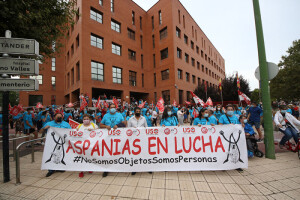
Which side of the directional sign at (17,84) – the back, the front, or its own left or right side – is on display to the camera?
front

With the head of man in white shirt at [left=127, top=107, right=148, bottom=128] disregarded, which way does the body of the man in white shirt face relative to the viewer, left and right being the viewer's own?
facing the viewer

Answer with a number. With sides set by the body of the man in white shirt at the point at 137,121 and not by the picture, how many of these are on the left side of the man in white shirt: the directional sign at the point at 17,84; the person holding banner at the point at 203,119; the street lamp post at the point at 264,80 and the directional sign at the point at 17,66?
2

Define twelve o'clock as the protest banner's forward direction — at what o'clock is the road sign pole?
The road sign pole is roughly at 3 o'clock from the protest banner.

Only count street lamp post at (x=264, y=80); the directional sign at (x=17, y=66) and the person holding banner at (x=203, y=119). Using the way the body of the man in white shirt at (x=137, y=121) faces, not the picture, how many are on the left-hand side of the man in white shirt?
2

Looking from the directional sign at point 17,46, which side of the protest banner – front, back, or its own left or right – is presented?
right

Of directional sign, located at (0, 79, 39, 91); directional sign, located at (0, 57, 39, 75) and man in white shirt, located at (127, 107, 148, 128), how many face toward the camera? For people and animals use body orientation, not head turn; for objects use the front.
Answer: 3

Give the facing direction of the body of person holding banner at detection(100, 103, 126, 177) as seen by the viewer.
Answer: toward the camera

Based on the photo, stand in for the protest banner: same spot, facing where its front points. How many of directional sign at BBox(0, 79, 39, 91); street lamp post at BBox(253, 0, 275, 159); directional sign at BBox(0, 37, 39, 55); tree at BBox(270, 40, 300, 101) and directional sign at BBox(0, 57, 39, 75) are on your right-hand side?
3
